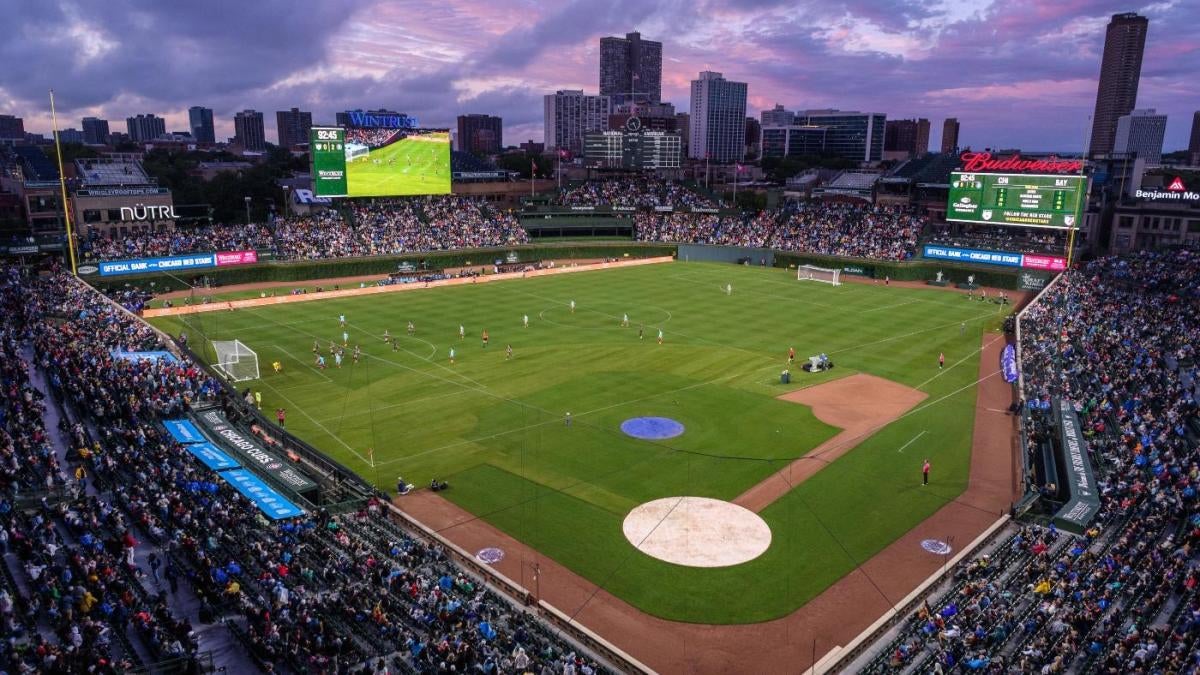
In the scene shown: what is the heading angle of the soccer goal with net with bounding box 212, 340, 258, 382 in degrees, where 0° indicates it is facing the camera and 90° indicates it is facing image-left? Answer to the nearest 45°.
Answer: approximately 225°

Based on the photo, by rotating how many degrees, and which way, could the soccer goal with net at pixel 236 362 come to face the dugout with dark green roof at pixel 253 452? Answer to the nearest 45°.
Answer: approximately 135° to its right

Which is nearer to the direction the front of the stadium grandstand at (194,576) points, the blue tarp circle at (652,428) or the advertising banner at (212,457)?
the blue tarp circle

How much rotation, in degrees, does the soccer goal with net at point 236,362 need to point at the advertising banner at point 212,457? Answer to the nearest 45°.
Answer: approximately 135° to its right

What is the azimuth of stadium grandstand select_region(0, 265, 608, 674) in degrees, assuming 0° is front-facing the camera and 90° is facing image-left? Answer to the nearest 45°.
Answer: approximately 225°

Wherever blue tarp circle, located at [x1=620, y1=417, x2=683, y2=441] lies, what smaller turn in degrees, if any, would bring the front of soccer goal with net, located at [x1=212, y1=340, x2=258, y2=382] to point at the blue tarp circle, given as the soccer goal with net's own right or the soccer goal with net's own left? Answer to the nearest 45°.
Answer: approximately 90° to the soccer goal with net's own right

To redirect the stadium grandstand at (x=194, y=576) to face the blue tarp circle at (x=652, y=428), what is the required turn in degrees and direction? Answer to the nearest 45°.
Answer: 0° — it already faces it

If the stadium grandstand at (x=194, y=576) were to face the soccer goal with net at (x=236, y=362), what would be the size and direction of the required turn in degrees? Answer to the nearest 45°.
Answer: approximately 45° to its left
